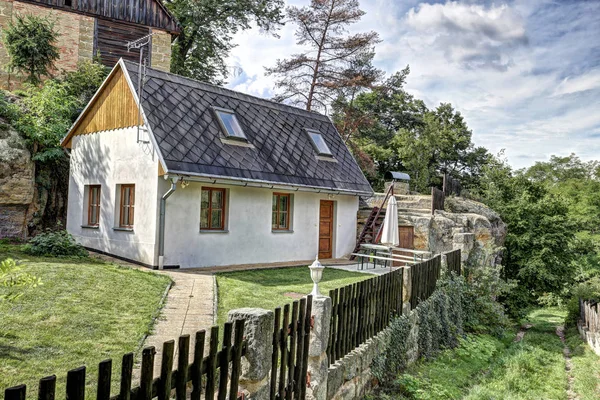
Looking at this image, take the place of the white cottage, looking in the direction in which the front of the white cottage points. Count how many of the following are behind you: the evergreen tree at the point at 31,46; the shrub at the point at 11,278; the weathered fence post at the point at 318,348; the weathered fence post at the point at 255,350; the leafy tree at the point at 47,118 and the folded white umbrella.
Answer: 2

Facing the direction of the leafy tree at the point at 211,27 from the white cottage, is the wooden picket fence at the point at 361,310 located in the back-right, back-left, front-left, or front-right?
back-right

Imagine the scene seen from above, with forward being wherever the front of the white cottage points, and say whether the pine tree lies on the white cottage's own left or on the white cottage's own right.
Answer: on the white cottage's own left

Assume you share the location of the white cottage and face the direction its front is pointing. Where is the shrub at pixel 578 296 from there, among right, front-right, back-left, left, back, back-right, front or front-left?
front-left

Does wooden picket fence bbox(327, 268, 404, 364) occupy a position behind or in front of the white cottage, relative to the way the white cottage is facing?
in front

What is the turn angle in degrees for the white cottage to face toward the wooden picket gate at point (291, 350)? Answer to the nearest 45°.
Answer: approximately 45° to its right

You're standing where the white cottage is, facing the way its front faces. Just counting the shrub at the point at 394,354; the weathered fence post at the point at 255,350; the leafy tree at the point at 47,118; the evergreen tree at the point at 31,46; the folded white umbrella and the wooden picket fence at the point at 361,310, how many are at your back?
2

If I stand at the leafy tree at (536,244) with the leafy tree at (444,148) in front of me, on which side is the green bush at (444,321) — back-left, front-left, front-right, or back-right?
back-left

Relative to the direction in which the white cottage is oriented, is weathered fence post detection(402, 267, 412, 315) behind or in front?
in front

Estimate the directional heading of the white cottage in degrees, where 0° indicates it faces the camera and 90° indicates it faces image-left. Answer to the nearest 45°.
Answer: approximately 315°

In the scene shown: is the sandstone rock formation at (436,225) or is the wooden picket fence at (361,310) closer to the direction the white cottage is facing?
the wooden picket fence

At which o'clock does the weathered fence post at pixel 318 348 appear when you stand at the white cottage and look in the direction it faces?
The weathered fence post is roughly at 1 o'clock from the white cottage.

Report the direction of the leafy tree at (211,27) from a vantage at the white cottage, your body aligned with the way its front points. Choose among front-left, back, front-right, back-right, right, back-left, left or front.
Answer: back-left

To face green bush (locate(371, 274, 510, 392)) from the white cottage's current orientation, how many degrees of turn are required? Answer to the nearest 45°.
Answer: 0° — it already faces it

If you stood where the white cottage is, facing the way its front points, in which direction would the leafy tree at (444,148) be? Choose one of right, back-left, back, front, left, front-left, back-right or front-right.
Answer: left
